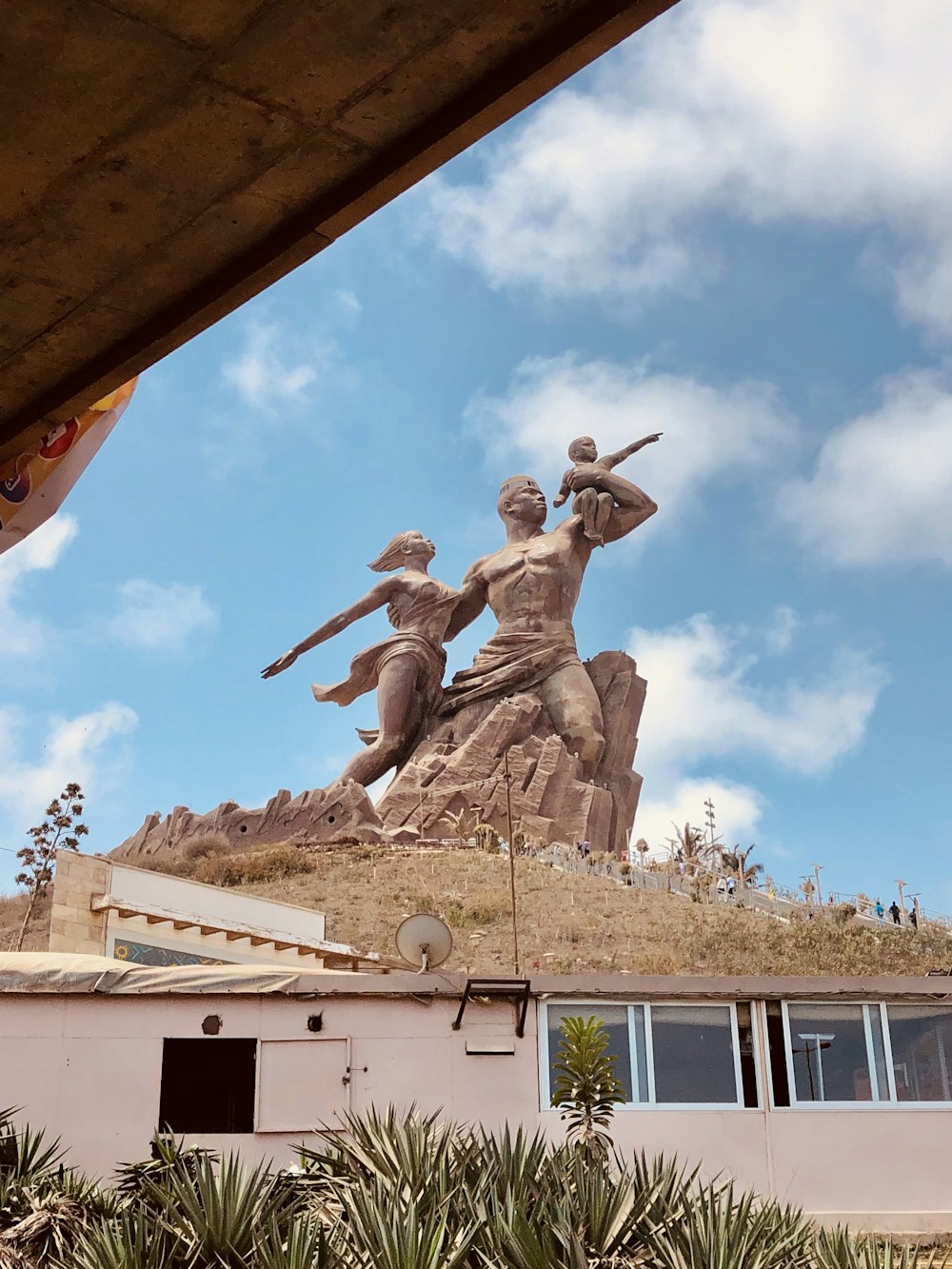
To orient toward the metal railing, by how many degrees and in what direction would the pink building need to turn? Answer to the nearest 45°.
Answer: approximately 180°

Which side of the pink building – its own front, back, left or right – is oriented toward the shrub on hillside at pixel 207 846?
back

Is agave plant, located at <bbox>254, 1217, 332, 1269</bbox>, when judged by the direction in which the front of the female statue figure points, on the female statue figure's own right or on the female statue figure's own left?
on the female statue figure's own right

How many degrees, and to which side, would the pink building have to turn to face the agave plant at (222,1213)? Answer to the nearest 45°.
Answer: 0° — it already faces it

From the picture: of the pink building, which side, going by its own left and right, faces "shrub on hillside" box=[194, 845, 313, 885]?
back

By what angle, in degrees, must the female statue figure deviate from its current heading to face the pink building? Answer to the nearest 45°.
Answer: approximately 45° to its right

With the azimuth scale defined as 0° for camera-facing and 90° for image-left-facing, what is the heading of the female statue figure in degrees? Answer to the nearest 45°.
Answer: approximately 315°

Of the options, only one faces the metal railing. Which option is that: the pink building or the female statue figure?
the female statue figure

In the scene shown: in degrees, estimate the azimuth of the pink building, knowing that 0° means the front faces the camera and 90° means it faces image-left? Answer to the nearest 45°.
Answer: approximately 0°
